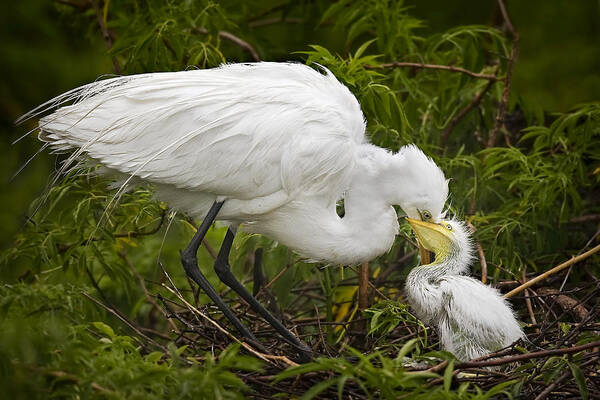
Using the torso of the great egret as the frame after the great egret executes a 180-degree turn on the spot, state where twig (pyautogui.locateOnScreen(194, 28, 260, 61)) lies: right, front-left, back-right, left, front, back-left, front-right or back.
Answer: right

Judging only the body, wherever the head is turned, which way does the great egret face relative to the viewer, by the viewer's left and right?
facing to the right of the viewer

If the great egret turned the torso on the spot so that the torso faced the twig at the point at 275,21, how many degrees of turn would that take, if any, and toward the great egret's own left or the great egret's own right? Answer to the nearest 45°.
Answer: approximately 90° to the great egret's own left

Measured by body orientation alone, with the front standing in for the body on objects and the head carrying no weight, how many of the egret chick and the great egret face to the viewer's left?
1

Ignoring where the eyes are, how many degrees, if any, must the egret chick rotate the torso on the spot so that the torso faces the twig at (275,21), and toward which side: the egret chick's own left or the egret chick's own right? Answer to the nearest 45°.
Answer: approximately 90° to the egret chick's own right

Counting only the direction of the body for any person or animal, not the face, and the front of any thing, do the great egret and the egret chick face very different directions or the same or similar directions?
very different directions

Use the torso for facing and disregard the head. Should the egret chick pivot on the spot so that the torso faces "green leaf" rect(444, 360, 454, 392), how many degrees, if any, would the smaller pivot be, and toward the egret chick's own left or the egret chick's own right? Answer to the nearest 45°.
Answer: approximately 90° to the egret chick's own left

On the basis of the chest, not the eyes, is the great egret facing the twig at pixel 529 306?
yes

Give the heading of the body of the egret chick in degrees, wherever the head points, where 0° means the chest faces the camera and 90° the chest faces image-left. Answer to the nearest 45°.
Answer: approximately 90°
